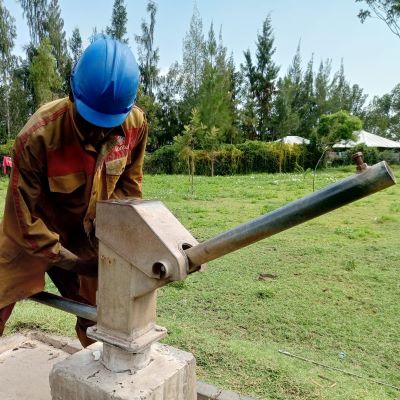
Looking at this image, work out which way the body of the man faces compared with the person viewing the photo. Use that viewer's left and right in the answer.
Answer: facing the viewer and to the right of the viewer

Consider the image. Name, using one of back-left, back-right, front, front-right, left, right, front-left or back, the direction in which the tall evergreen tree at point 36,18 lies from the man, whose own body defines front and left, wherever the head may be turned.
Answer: back-left

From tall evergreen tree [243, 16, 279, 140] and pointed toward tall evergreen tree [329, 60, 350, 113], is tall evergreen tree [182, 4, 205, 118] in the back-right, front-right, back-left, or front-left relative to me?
back-left

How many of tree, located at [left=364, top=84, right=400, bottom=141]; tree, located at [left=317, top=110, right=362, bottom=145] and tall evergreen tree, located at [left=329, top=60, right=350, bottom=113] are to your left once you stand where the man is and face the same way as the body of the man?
3

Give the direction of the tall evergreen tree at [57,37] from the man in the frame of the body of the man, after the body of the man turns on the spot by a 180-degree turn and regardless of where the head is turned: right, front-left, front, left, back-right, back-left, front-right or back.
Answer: front-right

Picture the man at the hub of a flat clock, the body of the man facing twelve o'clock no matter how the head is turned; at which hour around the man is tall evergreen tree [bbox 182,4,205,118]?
The tall evergreen tree is roughly at 8 o'clock from the man.

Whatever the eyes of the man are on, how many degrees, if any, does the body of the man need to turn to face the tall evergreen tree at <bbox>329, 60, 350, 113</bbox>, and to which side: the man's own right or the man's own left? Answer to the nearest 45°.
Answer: approximately 90° to the man's own left

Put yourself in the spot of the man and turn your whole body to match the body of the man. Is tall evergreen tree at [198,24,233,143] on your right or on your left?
on your left

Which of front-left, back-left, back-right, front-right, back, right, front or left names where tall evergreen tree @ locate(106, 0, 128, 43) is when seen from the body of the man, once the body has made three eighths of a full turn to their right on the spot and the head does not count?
right

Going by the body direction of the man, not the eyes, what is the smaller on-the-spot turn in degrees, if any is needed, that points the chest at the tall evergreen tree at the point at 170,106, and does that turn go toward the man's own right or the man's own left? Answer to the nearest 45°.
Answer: approximately 135° to the man's own left

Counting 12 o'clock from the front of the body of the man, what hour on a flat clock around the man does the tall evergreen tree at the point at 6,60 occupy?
The tall evergreen tree is roughly at 7 o'clock from the man.

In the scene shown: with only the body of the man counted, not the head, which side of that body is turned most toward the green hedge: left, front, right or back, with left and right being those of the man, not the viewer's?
left
